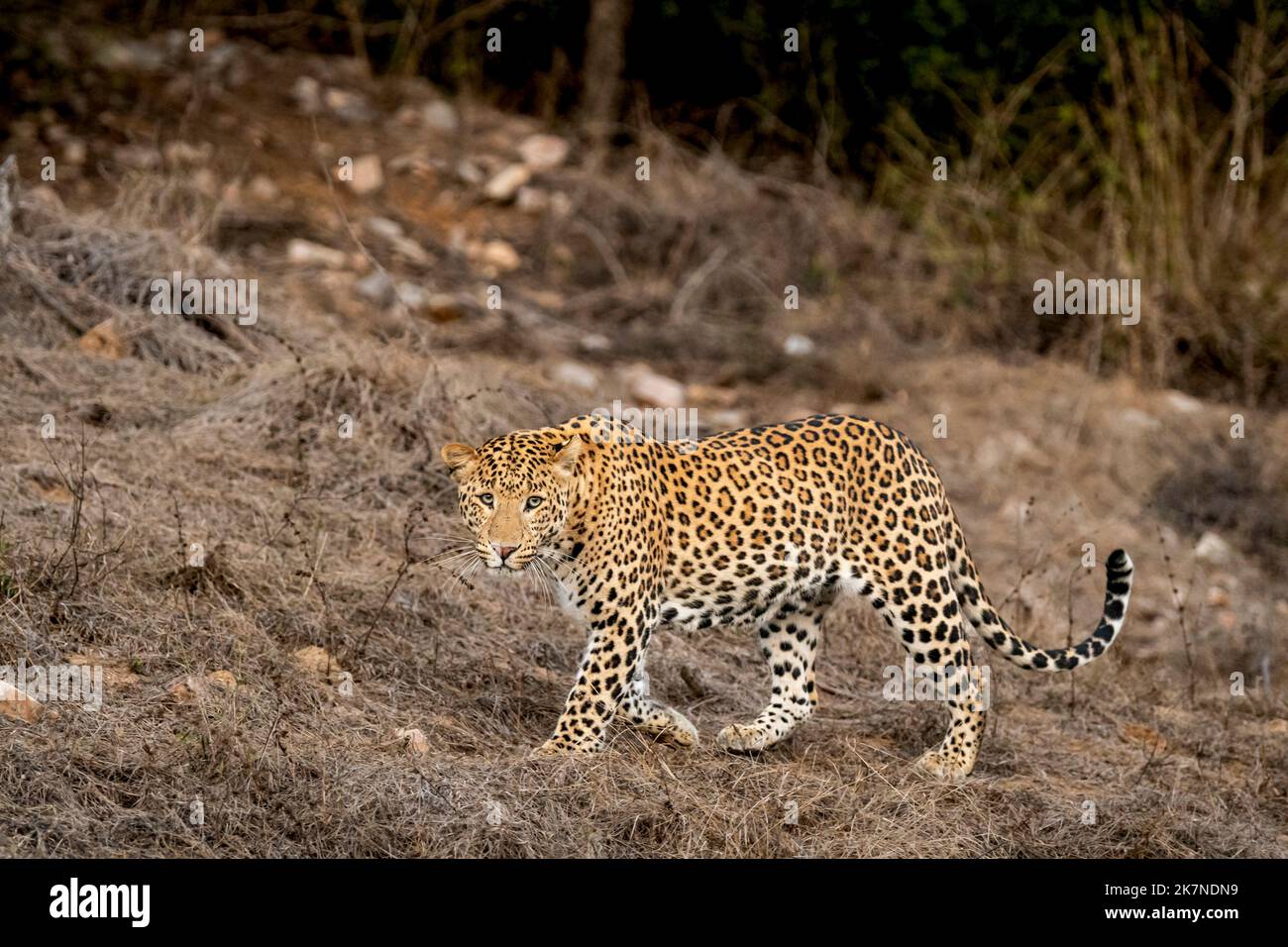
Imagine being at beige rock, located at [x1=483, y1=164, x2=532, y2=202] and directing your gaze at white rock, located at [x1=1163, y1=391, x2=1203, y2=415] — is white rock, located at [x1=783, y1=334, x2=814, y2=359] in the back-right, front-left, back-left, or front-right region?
front-right

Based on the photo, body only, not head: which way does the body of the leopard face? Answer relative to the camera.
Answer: to the viewer's left

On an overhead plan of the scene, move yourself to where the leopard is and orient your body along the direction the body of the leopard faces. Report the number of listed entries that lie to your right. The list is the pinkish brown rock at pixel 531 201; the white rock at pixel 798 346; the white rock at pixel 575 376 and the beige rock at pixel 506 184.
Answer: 4

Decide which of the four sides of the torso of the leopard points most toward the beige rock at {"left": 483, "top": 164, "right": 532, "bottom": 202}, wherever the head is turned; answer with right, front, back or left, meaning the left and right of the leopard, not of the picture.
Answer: right

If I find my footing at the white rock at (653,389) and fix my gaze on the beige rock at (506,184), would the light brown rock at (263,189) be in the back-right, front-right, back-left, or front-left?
front-left

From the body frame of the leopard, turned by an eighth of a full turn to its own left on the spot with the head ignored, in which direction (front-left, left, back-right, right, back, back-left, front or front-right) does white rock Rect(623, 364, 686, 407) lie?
back-right

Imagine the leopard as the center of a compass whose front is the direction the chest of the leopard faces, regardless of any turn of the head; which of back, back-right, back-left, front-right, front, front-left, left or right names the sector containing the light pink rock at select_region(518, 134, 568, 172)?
right

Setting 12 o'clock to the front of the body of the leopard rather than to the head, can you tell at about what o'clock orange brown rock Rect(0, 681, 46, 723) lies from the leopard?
The orange brown rock is roughly at 11 o'clock from the leopard.
